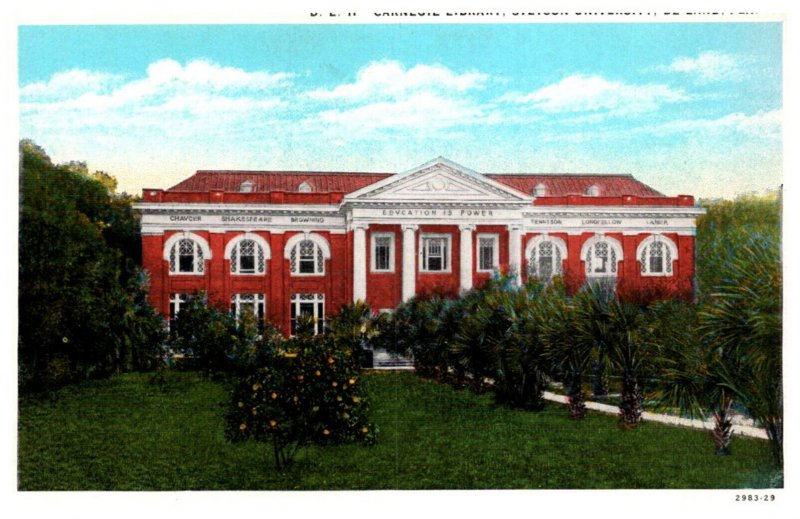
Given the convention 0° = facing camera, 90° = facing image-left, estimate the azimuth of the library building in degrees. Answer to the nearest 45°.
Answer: approximately 0°

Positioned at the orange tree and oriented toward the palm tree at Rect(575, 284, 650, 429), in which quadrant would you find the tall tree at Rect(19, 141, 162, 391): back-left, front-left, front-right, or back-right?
back-left

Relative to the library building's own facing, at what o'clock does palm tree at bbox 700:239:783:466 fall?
The palm tree is roughly at 10 o'clock from the library building.

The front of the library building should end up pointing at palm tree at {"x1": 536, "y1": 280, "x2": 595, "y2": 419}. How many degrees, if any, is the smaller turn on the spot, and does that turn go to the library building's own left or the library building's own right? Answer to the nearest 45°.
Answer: approximately 45° to the library building's own left

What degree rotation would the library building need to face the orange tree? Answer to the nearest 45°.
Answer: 0° — it already faces it

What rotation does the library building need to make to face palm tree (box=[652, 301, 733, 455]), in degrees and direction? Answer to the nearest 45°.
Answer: approximately 45° to its left

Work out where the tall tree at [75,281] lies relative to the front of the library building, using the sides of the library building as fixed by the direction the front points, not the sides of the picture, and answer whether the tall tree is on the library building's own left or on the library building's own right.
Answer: on the library building's own right

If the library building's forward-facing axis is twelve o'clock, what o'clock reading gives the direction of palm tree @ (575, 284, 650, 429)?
The palm tree is roughly at 10 o'clock from the library building.
